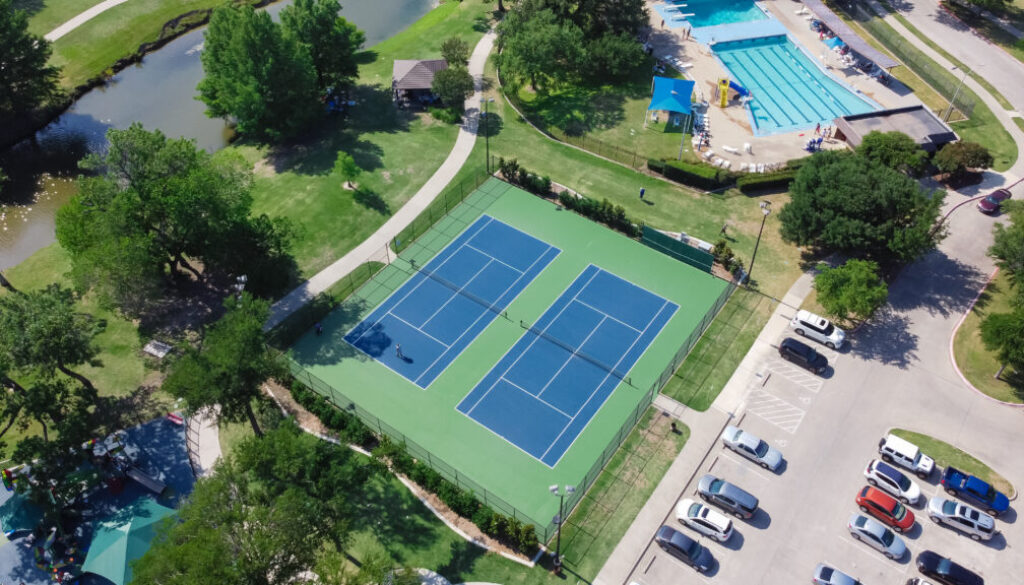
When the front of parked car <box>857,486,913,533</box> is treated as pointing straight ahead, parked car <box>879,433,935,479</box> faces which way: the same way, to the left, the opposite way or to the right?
the same way

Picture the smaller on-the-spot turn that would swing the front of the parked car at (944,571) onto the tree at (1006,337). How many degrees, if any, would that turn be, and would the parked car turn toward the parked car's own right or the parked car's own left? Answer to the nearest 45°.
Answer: approximately 45° to the parked car's own right

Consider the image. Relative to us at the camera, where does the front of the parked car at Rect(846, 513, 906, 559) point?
facing the viewer and to the right of the viewer

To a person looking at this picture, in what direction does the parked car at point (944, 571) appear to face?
facing away from the viewer and to the left of the viewer

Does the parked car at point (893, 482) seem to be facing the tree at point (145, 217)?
no

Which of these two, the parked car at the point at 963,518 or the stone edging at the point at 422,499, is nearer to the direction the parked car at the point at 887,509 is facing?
the parked car

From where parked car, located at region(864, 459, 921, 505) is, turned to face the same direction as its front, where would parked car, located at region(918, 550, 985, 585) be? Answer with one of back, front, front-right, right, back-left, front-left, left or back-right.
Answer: front

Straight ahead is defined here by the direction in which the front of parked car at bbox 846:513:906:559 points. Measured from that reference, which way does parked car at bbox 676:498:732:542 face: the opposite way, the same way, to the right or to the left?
the opposite way

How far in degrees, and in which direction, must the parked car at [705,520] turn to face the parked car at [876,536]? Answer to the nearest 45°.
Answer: approximately 135° to its right

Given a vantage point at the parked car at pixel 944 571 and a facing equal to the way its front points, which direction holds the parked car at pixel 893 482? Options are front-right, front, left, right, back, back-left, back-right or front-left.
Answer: front

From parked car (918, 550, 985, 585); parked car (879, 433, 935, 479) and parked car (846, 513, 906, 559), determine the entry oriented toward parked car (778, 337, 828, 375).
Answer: parked car (918, 550, 985, 585)

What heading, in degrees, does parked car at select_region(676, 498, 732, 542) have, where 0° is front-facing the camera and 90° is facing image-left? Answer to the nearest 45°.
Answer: approximately 135°

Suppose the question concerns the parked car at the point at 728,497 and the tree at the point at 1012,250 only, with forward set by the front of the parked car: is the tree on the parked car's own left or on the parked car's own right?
on the parked car's own right

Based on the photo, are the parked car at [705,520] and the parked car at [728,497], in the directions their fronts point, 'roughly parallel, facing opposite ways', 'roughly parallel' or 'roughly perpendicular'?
roughly parallel

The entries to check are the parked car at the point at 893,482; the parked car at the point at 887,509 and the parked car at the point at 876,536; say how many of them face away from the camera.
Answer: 0

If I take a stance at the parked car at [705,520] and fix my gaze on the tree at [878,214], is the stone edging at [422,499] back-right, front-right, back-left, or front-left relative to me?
back-left

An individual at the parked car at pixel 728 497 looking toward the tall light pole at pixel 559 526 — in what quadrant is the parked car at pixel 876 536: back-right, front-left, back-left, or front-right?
back-left

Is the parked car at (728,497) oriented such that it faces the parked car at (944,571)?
no

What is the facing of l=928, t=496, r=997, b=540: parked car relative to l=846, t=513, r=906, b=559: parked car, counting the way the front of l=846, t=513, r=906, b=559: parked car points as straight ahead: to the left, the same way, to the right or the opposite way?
the opposite way

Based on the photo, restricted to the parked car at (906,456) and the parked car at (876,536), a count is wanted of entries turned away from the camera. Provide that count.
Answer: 0

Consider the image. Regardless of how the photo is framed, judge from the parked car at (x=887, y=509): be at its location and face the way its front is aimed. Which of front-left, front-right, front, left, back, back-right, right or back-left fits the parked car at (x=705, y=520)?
right

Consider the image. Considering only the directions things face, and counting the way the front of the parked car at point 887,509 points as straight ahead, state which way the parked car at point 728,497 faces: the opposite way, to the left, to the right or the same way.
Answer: the opposite way

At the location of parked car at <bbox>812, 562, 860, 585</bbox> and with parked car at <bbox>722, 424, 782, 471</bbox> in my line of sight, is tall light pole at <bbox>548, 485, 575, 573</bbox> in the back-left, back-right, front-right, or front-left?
front-left

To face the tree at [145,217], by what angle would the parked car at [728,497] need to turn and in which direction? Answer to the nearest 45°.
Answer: approximately 45° to its left
